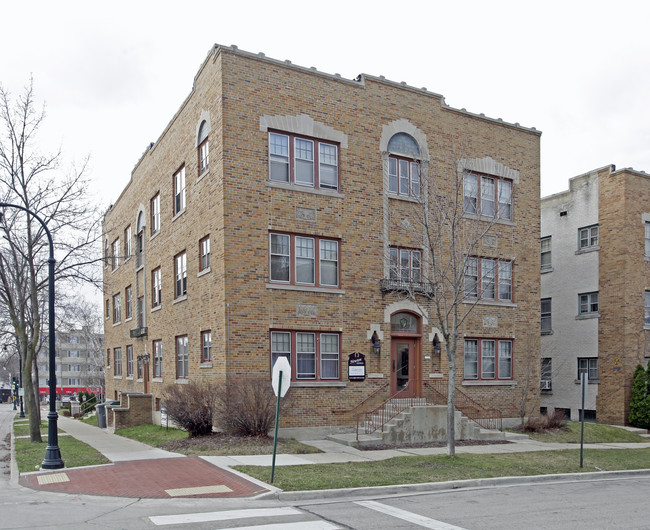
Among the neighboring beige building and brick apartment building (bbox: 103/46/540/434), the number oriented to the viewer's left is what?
0

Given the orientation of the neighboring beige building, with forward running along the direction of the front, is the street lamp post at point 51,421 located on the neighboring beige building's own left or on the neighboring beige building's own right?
on the neighboring beige building's own right

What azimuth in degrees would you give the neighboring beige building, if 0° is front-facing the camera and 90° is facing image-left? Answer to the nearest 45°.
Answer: approximately 315°

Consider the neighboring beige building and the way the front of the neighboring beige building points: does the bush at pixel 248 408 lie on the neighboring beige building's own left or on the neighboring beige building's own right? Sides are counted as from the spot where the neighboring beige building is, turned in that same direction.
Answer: on the neighboring beige building's own right
